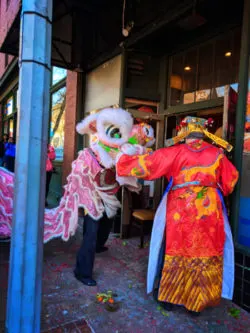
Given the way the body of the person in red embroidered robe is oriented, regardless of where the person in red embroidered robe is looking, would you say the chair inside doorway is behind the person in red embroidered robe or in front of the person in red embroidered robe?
in front

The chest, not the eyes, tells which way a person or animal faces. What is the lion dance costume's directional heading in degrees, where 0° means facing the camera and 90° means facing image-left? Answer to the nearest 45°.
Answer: approximately 270°

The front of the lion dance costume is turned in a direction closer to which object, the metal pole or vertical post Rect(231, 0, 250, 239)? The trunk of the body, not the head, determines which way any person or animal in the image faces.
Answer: the vertical post

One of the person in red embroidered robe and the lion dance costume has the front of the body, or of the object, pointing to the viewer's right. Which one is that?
the lion dance costume

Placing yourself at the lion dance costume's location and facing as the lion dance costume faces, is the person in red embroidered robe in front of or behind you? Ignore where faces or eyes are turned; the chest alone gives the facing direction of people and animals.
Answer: in front

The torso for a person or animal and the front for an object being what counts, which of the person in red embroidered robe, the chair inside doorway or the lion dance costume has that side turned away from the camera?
the person in red embroidered robe

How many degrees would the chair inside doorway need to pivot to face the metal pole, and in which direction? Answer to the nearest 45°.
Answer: approximately 45° to its right

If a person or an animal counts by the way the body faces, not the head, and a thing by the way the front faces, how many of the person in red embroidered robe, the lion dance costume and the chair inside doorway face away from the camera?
1

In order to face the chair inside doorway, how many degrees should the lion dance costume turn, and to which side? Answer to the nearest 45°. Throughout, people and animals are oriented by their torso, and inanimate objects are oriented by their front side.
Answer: approximately 45° to its left

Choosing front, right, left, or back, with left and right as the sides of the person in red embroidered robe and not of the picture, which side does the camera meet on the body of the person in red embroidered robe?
back

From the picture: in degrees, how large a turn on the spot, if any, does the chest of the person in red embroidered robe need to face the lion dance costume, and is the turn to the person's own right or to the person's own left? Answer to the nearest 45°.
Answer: approximately 90° to the person's own left

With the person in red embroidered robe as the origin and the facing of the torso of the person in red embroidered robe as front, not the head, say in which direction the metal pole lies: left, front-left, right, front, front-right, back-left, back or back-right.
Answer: back-left
